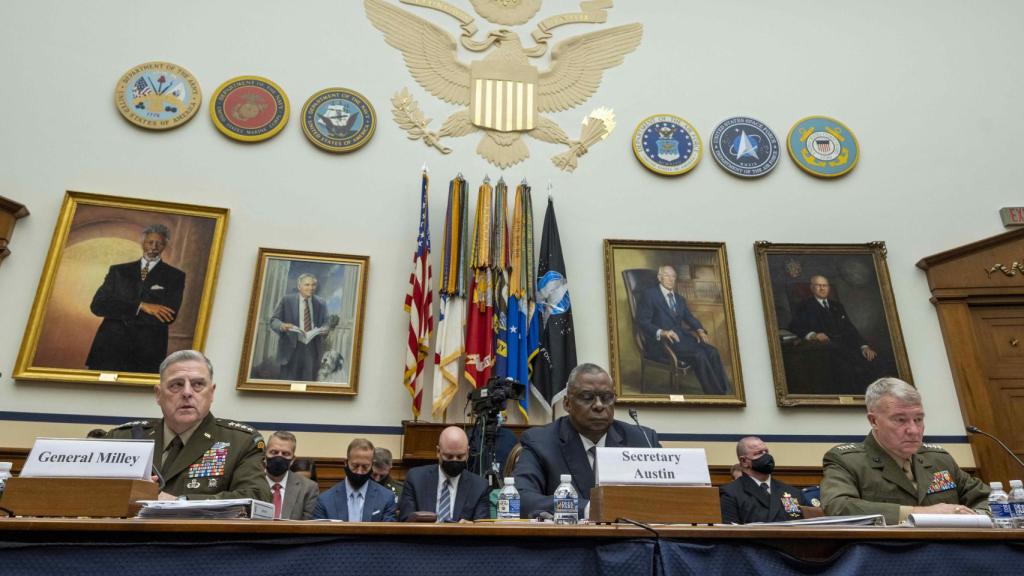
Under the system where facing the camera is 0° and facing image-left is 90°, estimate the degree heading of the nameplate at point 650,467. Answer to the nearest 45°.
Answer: approximately 0°

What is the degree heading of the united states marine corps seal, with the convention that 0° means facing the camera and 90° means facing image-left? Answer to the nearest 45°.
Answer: approximately 0°

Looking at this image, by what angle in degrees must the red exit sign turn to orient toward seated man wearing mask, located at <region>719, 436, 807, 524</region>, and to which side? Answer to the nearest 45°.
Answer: approximately 45° to its right

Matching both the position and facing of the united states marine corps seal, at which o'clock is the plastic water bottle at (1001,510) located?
The plastic water bottle is roughly at 11 o'clock from the united states marine corps seal.

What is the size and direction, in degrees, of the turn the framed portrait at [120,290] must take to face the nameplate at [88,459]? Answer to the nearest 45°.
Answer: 0° — it already faces it

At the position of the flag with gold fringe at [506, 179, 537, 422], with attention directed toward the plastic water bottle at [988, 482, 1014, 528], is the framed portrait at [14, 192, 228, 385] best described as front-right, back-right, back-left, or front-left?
back-right
